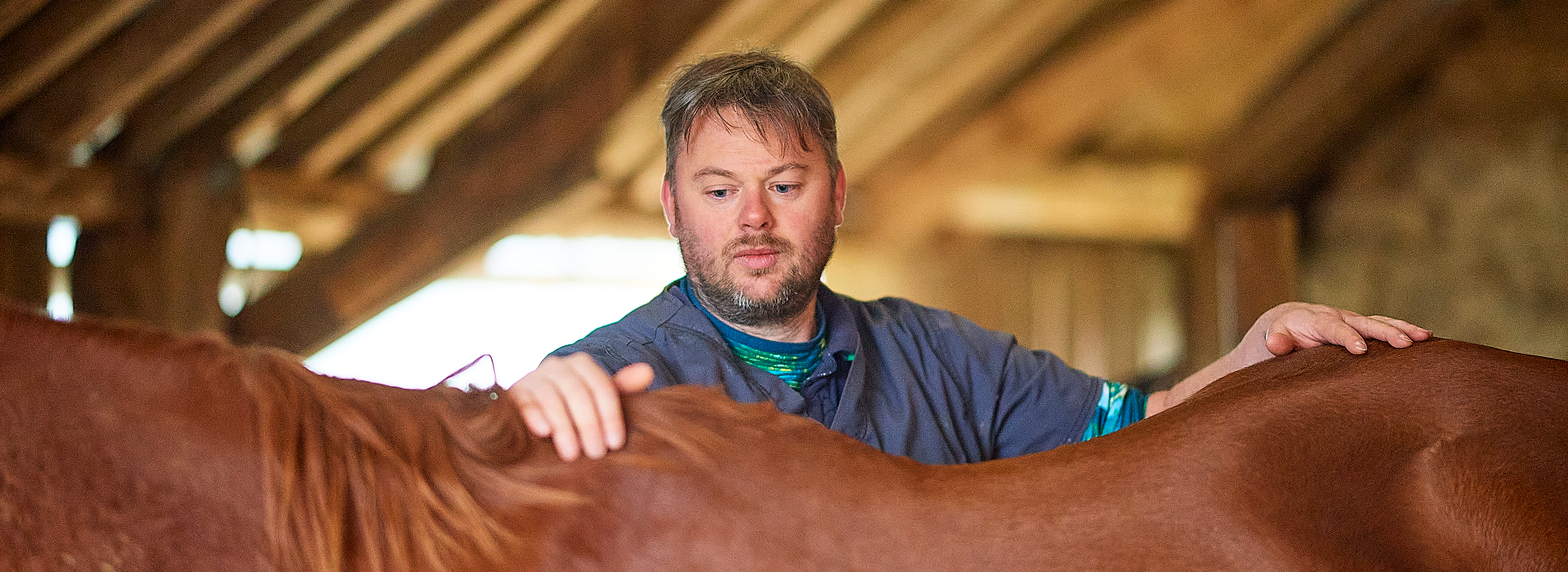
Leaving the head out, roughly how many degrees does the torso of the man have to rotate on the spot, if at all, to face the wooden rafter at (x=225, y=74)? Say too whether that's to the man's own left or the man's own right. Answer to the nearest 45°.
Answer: approximately 135° to the man's own right

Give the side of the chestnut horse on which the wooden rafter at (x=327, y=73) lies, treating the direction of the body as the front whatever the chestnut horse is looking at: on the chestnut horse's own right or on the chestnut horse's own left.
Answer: on the chestnut horse's own right

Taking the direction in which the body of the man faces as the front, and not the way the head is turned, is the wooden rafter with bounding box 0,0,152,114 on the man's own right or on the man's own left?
on the man's own right

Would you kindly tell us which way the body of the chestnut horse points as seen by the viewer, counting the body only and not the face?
to the viewer's left

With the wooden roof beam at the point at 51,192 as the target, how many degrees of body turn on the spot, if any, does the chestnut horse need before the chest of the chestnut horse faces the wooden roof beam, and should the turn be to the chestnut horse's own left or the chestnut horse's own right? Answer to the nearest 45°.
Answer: approximately 45° to the chestnut horse's own right

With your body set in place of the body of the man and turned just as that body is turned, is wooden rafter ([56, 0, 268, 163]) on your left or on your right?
on your right

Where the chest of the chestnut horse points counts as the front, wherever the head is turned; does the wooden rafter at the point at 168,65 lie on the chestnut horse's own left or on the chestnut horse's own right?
on the chestnut horse's own right

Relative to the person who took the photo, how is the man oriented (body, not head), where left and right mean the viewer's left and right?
facing the viewer

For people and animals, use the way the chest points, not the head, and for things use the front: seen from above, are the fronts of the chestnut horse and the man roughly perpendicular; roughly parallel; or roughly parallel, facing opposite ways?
roughly perpendicular

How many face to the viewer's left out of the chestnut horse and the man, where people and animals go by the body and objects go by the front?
1

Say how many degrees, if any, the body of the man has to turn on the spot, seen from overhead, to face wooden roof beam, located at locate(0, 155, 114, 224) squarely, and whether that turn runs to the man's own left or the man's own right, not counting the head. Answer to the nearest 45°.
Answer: approximately 135° to the man's own right

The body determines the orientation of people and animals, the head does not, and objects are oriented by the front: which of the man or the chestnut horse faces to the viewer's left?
the chestnut horse
